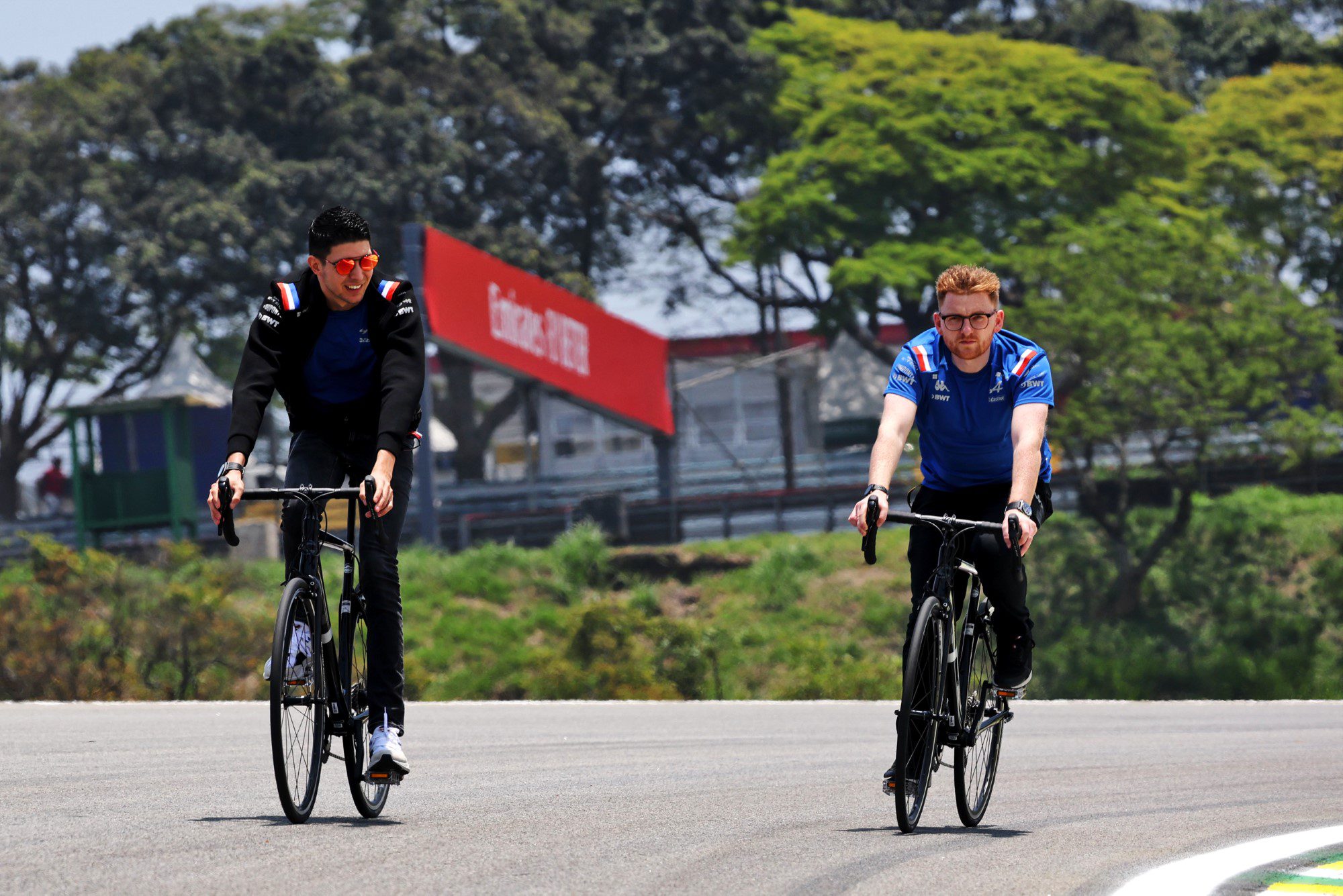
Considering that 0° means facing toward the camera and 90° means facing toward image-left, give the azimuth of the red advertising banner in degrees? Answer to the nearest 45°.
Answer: approximately 315°

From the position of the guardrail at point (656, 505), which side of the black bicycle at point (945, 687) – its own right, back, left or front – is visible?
back

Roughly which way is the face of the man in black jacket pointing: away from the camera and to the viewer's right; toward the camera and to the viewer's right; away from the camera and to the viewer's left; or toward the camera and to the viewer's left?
toward the camera and to the viewer's right

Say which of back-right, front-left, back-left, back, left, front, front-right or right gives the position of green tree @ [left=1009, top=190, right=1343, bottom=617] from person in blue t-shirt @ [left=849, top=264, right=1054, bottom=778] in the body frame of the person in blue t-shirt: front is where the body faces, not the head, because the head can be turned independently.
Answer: back

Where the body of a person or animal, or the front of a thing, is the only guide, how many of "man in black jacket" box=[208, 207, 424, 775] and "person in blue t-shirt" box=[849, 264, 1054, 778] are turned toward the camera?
2

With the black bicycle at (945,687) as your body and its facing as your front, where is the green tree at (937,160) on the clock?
The green tree is roughly at 6 o'clock from the black bicycle.

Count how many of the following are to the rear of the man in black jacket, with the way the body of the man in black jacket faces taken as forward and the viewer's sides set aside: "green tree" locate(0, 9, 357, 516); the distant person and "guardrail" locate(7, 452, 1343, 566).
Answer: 3

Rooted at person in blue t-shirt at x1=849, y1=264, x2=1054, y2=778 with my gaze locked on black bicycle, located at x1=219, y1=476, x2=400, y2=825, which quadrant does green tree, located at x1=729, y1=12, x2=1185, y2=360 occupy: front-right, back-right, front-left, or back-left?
back-right

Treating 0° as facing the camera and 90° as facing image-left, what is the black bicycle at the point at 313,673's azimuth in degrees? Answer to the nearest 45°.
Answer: approximately 0°
